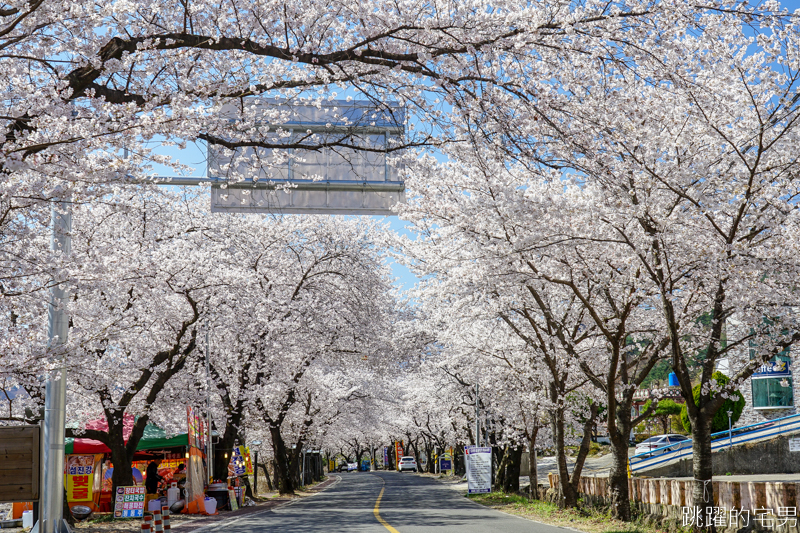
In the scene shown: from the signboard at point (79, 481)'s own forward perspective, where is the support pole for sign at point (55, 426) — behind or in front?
in front

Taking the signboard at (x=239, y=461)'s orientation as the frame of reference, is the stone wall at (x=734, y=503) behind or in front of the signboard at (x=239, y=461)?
in front

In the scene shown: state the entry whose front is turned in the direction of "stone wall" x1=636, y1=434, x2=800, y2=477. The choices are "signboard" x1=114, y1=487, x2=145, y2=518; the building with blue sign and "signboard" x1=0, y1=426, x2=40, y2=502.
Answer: the building with blue sign

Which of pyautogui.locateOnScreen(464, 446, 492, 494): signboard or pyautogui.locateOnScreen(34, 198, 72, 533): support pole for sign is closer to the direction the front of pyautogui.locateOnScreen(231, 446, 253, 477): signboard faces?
the support pole for sign

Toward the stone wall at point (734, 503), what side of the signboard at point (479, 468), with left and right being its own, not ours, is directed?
front

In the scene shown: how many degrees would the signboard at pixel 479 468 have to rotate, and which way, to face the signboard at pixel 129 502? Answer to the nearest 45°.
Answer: approximately 45° to its right
